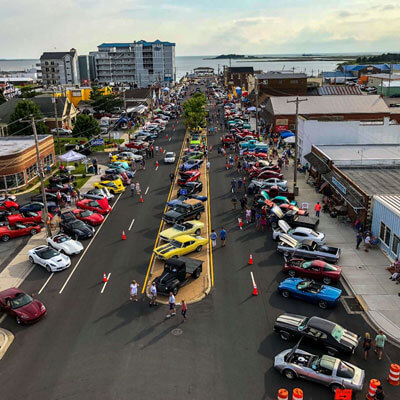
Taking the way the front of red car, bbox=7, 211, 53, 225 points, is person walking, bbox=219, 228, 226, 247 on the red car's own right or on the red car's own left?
on the red car's own left

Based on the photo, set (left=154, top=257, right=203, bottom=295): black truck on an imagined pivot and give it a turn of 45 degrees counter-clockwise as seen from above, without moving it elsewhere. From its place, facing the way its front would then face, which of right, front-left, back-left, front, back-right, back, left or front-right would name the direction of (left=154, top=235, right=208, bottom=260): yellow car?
back
